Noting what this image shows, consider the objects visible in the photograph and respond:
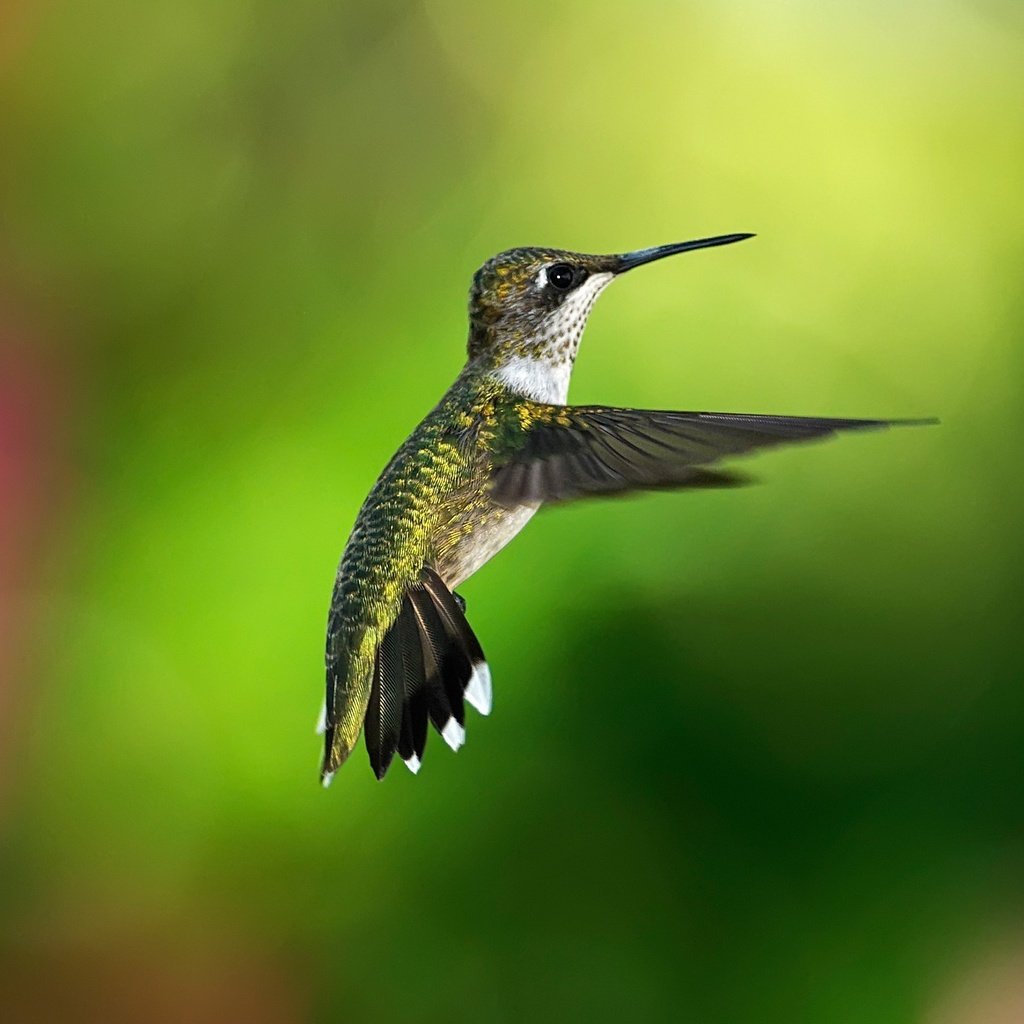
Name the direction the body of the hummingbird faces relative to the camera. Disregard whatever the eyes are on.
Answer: to the viewer's right
